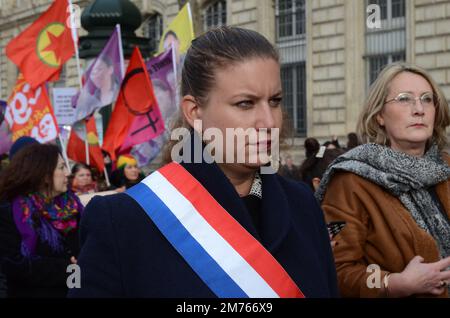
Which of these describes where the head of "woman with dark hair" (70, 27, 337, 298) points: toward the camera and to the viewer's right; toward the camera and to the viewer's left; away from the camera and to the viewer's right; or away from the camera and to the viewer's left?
toward the camera and to the viewer's right

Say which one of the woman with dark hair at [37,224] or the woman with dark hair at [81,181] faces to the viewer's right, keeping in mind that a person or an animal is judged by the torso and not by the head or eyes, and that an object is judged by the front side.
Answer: the woman with dark hair at [37,224]

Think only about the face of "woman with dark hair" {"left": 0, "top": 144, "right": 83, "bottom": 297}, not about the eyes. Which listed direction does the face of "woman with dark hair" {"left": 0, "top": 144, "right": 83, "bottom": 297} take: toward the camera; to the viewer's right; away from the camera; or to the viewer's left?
to the viewer's right
